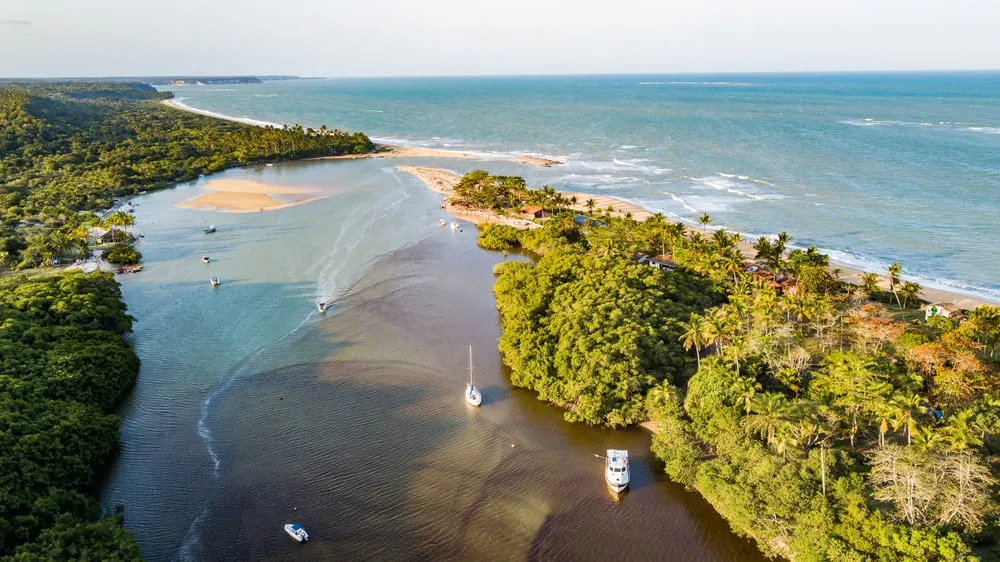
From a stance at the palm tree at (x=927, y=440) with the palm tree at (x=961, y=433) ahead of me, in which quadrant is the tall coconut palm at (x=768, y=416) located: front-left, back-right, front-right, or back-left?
back-left

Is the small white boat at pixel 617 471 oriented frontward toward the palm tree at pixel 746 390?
no

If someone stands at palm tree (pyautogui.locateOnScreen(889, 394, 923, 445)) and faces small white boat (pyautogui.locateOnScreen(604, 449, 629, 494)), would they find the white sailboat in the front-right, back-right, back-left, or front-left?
front-right

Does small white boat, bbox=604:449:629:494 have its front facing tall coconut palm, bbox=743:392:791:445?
no

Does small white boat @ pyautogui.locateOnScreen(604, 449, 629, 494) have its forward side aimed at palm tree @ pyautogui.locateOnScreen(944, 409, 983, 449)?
no

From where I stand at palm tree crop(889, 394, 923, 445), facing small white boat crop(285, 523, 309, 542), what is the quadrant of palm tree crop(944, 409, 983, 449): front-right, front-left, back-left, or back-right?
back-left
